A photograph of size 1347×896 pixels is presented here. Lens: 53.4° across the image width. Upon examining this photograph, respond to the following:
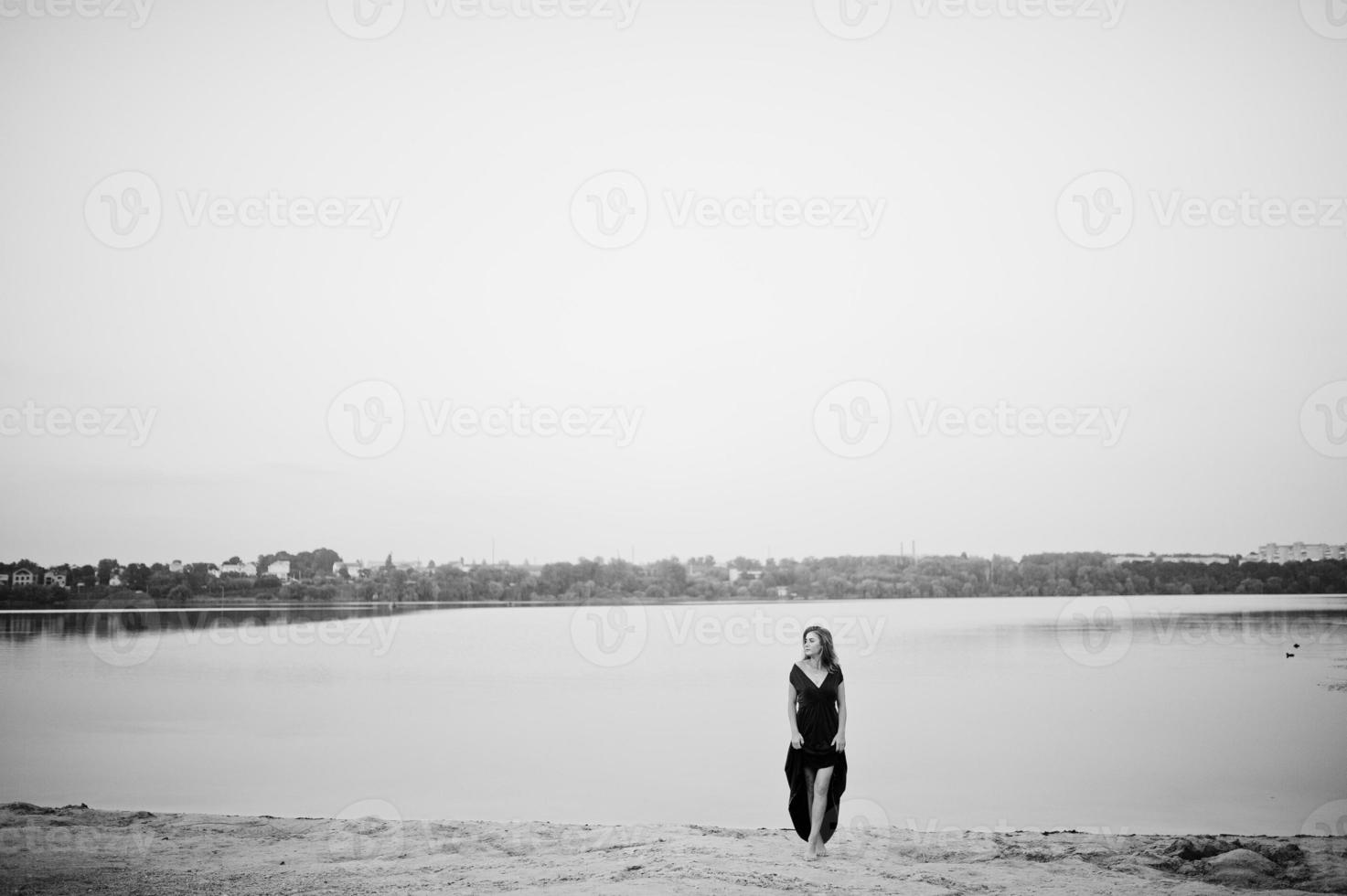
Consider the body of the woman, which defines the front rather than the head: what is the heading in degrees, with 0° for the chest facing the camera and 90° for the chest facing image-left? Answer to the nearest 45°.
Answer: approximately 0°
